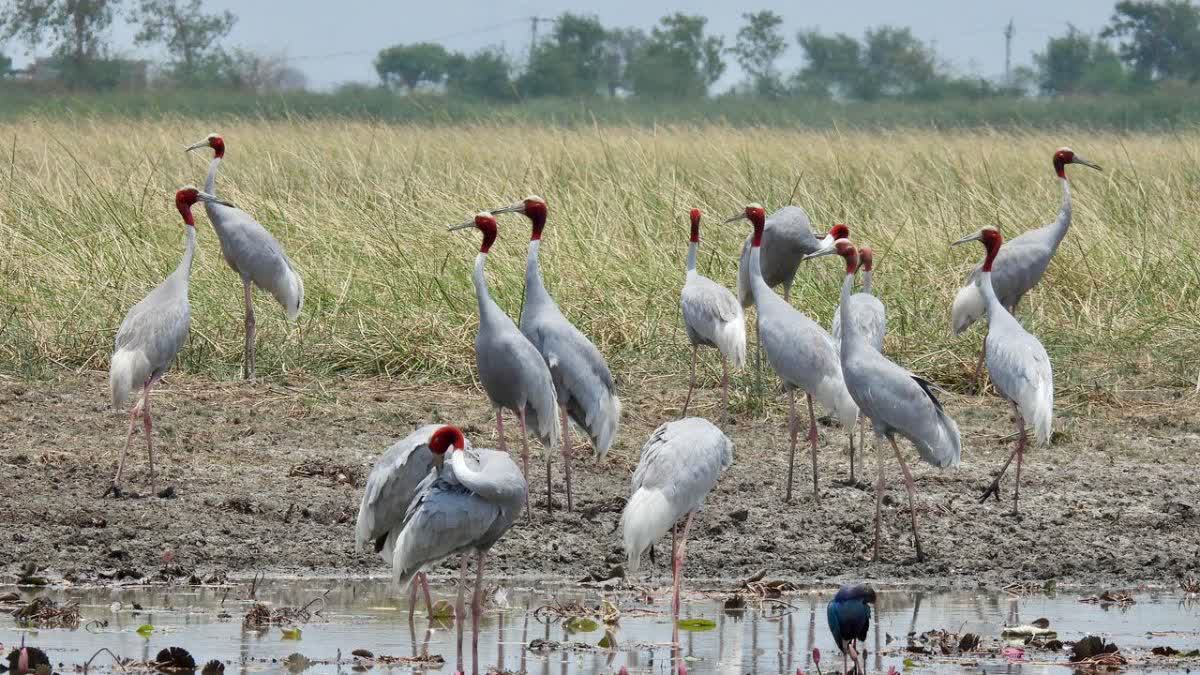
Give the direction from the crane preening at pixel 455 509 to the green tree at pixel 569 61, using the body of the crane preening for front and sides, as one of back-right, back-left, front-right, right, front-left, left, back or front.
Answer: left

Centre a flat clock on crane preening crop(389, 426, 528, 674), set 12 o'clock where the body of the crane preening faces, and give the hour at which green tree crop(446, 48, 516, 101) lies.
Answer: The green tree is roughly at 9 o'clock from the crane preening.

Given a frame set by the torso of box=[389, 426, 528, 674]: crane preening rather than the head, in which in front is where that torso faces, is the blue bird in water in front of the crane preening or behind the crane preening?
in front

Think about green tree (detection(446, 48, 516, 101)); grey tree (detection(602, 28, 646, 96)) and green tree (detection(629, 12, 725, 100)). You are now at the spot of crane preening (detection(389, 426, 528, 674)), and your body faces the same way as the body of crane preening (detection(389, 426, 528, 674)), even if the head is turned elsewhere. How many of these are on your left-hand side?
3

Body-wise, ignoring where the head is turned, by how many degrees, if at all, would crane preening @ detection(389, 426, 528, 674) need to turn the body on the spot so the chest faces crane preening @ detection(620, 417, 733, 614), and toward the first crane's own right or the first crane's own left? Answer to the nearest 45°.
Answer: approximately 45° to the first crane's own left

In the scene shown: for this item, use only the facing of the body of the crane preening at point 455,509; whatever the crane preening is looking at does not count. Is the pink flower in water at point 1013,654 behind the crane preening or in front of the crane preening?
in front

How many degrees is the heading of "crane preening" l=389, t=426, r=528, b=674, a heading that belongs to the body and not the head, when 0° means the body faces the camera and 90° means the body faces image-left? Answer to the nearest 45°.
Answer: approximately 270°

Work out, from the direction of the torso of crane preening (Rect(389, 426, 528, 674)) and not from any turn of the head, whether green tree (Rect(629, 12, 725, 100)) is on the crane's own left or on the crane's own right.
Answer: on the crane's own left

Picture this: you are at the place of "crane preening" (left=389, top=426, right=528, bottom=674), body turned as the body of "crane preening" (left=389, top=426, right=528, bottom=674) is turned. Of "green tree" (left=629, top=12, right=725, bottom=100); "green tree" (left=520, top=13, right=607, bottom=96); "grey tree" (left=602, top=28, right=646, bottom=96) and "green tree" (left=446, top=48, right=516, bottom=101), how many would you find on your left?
4

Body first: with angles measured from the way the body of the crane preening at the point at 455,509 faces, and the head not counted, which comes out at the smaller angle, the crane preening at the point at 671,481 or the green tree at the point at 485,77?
the crane preening
